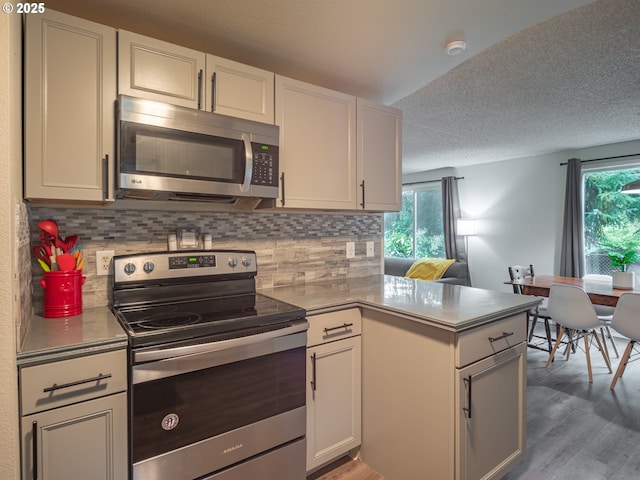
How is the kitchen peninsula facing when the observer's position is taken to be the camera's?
facing the viewer and to the right of the viewer

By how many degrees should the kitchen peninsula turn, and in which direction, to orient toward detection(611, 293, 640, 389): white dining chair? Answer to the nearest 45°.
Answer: approximately 90° to its left

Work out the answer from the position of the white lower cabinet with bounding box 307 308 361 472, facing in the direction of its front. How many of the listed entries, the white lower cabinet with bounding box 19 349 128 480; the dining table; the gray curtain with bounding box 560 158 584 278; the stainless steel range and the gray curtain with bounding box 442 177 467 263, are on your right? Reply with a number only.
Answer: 2

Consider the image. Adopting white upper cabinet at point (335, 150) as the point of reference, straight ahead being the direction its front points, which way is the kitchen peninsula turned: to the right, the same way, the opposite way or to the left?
the same way

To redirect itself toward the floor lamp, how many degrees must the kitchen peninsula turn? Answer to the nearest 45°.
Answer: approximately 135° to its left

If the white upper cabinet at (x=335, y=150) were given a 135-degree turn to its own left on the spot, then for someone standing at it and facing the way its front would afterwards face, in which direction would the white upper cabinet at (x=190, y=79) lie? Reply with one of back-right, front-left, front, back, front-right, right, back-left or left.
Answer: back-left

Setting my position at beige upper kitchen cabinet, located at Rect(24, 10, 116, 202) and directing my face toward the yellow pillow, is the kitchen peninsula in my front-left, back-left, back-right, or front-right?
front-right

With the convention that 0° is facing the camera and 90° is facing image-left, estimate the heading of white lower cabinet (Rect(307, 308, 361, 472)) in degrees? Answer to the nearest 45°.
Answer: approximately 315°
